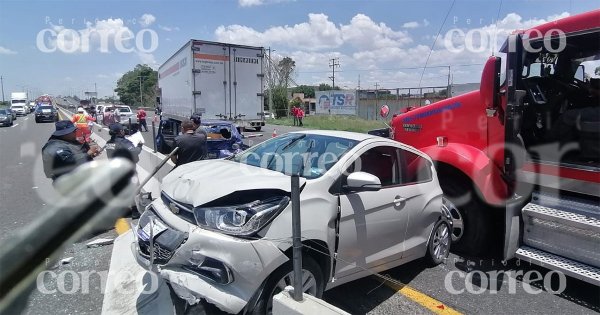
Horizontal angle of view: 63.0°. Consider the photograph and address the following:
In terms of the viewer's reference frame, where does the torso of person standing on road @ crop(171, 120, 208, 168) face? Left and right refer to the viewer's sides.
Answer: facing away from the viewer

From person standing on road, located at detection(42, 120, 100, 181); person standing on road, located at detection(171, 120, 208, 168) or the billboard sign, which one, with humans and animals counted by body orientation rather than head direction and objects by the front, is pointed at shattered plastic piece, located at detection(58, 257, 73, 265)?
the billboard sign

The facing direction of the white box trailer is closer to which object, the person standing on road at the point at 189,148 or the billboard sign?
the billboard sign

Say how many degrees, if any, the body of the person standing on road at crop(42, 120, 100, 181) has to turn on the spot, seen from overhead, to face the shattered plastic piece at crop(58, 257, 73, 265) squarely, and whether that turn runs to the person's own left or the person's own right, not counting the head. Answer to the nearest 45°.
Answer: approximately 90° to the person's own right

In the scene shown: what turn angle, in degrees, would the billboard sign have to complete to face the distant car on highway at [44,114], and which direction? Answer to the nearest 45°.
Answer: approximately 90° to its right

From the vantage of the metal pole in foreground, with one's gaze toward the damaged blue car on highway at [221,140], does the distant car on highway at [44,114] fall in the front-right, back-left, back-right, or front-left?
front-left

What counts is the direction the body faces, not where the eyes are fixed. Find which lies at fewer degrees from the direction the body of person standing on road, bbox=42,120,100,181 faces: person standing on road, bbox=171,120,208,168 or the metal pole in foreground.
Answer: the person standing on road

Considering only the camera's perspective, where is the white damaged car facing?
facing the viewer and to the left of the viewer

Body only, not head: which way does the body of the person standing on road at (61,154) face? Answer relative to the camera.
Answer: to the viewer's right

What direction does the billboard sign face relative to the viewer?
toward the camera

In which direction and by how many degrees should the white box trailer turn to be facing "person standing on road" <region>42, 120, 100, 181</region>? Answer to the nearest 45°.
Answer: approximately 135° to its left

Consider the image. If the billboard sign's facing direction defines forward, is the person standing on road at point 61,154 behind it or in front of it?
in front

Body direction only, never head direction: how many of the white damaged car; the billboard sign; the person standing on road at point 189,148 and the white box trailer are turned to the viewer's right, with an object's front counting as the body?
0

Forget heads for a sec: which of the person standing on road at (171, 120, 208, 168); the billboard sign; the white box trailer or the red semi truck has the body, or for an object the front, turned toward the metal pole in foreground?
the billboard sign

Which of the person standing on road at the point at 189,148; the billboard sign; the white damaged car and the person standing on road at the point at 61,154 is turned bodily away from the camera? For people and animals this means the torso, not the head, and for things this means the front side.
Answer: the person standing on road at the point at 189,148

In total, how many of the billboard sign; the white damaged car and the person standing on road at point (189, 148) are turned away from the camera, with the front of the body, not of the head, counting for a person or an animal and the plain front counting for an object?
1

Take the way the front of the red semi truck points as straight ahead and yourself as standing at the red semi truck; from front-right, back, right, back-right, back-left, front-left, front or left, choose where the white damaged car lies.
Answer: left

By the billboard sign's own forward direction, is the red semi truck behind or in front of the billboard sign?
in front
